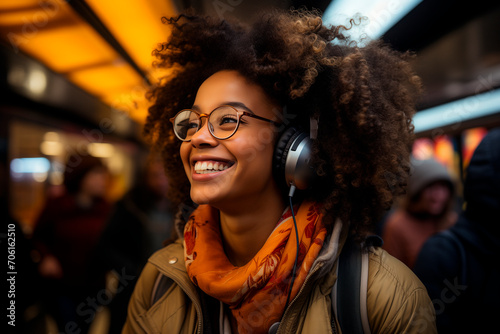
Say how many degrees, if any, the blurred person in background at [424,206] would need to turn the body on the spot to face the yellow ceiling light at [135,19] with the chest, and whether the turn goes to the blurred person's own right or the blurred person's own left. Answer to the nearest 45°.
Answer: approximately 90° to the blurred person's own right

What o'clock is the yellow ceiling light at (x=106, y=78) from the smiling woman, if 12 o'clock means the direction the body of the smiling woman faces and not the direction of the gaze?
The yellow ceiling light is roughly at 3 o'clock from the smiling woman.

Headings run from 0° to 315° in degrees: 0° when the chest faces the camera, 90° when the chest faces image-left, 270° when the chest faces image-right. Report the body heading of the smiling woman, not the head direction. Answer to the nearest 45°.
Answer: approximately 45°

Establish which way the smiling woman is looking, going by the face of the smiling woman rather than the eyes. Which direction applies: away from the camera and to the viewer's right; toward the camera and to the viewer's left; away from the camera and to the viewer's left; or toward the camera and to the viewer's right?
toward the camera and to the viewer's left

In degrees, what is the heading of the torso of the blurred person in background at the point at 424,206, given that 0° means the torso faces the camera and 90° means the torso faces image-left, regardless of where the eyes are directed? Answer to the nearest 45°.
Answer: approximately 315°

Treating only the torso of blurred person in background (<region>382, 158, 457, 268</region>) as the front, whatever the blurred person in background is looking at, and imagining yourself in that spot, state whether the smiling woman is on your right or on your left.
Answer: on your right

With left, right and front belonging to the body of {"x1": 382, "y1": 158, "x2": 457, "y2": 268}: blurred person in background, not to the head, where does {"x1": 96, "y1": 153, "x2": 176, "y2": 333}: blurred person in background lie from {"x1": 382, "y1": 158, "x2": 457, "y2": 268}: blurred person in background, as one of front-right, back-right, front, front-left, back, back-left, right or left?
right

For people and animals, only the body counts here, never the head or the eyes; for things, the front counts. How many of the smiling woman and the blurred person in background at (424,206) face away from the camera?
0

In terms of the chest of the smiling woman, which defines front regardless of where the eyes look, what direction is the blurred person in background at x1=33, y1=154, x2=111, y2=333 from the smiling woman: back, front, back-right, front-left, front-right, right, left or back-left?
right

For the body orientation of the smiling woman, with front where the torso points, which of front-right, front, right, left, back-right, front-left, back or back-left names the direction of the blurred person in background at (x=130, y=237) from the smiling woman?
right

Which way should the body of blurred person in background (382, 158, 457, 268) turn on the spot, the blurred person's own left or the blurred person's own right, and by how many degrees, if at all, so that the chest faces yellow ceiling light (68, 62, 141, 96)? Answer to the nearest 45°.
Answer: approximately 135° to the blurred person's own right
